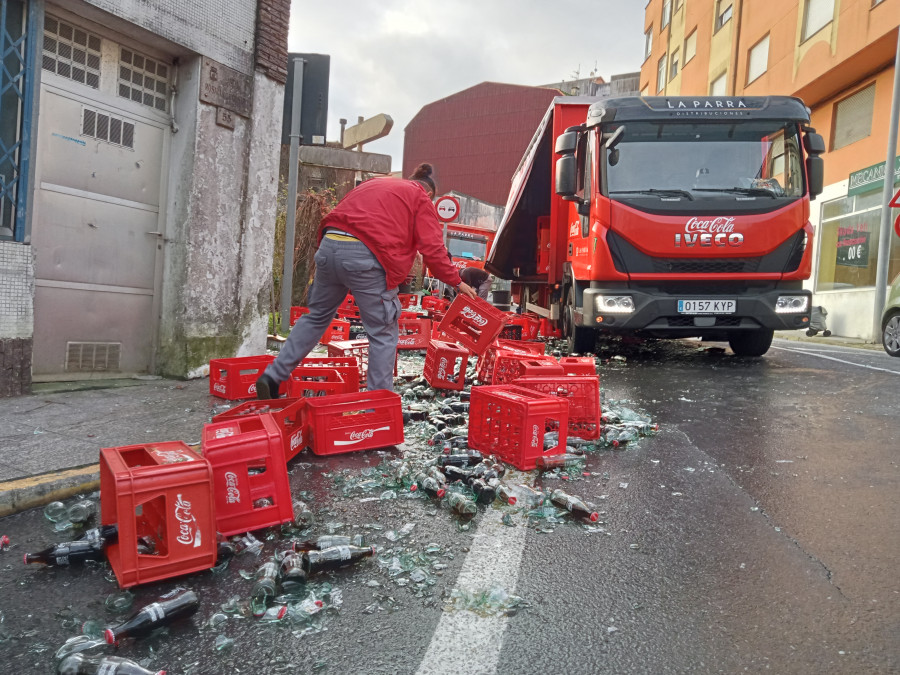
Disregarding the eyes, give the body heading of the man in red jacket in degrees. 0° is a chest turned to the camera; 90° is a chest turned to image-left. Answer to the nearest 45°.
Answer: approximately 225°

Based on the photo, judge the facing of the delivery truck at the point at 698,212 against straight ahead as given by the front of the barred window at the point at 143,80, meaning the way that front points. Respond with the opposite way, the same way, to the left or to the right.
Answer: to the right

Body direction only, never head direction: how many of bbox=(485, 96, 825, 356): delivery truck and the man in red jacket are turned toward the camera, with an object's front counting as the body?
1

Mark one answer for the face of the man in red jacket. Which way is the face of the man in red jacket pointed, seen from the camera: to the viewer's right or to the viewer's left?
to the viewer's right

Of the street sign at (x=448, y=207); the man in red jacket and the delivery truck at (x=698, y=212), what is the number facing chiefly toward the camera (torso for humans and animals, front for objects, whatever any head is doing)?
2

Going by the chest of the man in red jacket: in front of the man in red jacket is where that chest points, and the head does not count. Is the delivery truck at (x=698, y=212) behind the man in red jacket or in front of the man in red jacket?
in front

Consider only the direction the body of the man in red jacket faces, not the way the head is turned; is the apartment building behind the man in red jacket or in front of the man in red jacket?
in front

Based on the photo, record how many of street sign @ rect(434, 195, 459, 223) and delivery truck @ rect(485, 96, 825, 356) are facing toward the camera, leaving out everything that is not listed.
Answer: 2

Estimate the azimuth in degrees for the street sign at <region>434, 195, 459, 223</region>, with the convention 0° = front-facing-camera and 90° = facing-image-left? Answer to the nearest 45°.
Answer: approximately 0°

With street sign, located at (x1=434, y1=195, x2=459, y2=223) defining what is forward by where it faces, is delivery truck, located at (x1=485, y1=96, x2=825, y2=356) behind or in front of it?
in front

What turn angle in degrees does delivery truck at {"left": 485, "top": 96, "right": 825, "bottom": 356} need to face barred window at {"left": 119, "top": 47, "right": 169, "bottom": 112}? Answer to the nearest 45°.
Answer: approximately 45° to its right

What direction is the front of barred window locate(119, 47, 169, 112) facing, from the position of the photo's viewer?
facing the viewer and to the right of the viewer

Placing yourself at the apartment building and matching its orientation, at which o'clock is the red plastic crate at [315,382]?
The red plastic crate is roughly at 11 o'clock from the apartment building.

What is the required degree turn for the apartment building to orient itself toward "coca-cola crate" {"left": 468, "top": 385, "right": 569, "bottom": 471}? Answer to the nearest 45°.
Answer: approximately 45° to its left

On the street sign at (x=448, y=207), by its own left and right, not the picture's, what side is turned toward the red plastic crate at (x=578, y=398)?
front

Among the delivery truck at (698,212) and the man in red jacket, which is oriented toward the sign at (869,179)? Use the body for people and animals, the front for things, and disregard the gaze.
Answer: the man in red jacket

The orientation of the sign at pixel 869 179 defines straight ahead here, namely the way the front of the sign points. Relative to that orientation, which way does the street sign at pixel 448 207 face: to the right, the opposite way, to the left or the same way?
to the left
